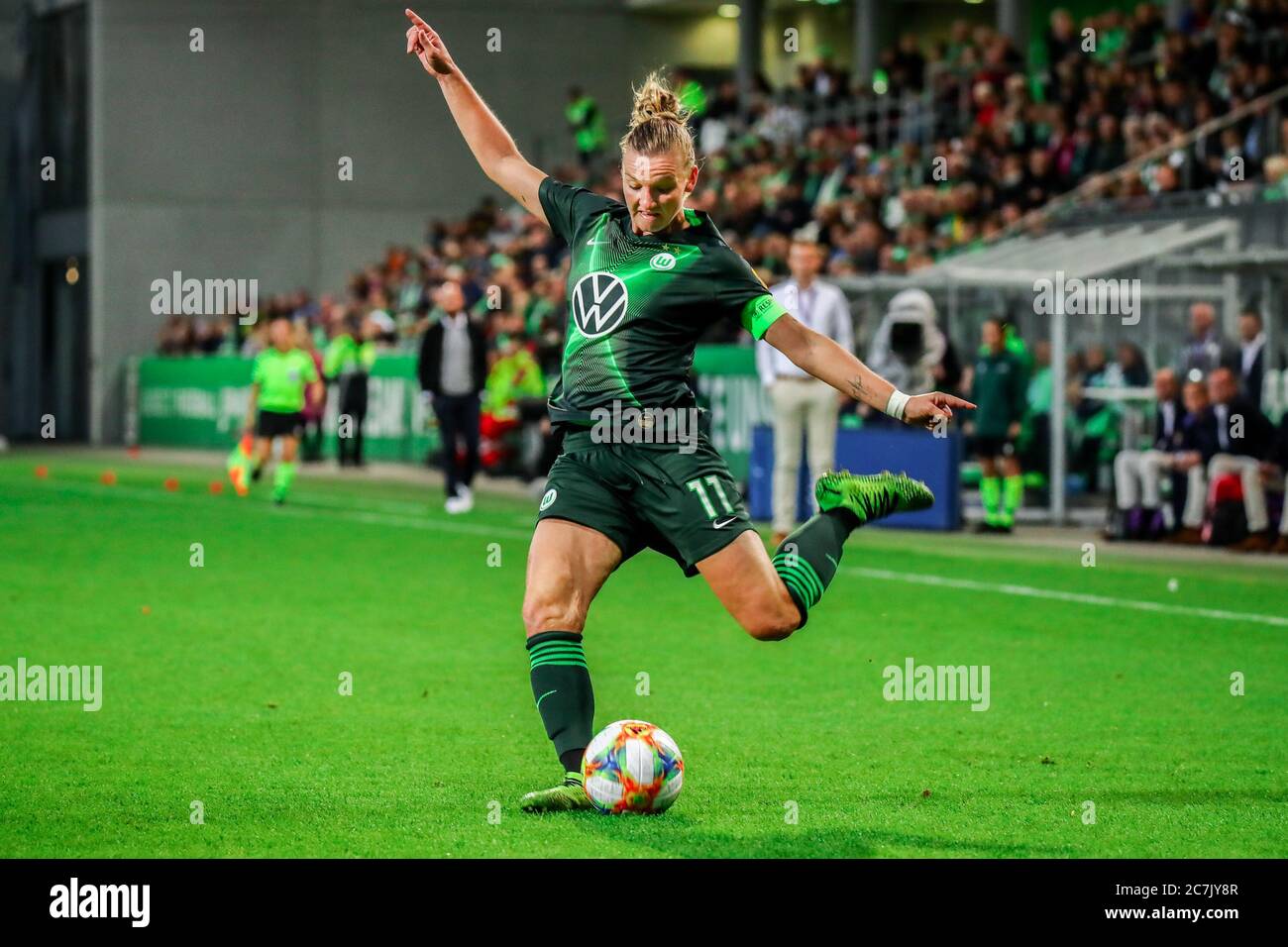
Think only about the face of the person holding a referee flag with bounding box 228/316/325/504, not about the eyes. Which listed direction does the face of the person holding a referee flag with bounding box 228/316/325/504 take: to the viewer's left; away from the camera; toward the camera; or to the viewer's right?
toward the camera

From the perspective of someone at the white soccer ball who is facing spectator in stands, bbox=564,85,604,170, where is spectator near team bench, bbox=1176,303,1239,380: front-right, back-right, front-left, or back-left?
front-right

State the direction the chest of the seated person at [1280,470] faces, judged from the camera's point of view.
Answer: to the viewer's left

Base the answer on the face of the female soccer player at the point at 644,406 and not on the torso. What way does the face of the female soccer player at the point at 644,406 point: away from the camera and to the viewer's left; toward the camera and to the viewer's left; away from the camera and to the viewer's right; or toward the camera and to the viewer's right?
toward the camera and to the viewer's left

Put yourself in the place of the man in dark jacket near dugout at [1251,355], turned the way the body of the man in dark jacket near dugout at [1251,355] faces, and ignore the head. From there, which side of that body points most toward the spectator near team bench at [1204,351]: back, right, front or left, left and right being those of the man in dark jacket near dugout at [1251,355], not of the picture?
right

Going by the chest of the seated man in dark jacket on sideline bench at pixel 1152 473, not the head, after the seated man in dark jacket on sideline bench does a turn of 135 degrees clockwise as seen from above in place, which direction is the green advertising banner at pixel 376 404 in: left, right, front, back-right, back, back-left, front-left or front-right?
front-left

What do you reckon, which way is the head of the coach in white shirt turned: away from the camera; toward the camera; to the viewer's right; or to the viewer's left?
toward the camera

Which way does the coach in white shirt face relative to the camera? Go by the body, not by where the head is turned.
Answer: toward the camera

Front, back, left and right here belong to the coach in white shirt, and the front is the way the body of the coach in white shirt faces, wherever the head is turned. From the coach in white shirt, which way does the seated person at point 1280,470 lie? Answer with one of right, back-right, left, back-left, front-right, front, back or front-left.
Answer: left

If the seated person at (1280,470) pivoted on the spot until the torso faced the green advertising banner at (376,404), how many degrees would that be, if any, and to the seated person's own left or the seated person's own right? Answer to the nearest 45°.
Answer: approximately 45° to the seated person's own right

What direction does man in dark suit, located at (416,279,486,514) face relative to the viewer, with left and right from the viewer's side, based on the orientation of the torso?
facing the viewer

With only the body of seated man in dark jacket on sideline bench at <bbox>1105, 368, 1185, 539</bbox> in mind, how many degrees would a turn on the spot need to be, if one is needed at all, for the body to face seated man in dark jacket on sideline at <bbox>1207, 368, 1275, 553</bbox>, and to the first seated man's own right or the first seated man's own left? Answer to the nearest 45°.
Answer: approximately 90° to the first seated man's own left

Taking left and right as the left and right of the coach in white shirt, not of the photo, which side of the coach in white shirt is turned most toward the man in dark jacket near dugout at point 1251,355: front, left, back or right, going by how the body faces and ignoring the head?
left

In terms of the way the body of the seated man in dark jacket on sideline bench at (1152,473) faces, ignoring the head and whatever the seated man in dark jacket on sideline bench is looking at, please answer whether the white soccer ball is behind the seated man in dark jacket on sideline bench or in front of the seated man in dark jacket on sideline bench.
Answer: in front

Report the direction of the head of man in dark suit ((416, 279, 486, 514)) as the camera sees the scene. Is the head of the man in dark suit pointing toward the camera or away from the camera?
toward the camera

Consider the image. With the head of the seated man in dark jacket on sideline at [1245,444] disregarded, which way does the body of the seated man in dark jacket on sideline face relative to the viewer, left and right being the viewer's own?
facing the viewer and to the left of the viewer

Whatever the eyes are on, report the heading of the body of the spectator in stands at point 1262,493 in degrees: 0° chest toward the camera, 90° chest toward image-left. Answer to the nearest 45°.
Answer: approximately 45°

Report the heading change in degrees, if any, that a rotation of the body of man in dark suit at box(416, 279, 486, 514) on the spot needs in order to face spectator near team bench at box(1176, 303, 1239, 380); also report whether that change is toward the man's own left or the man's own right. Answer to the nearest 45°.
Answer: approximately 45° to the man's own left
